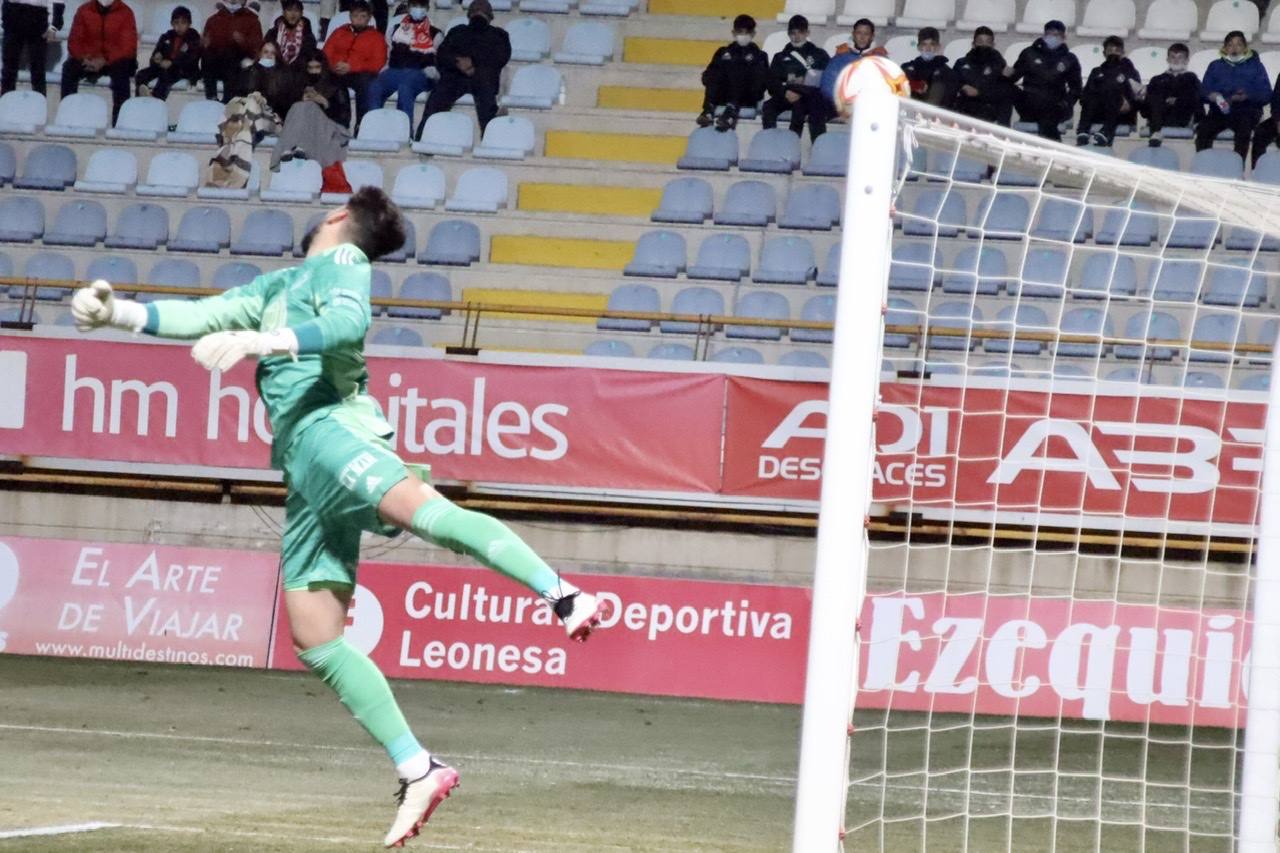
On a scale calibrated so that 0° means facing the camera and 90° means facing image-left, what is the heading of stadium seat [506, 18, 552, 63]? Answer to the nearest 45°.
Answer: approximately 0°

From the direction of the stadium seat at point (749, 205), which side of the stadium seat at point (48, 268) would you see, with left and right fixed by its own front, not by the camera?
left

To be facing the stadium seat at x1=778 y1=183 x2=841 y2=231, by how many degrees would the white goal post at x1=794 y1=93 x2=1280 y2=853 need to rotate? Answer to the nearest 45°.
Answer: approximately 45° to its right

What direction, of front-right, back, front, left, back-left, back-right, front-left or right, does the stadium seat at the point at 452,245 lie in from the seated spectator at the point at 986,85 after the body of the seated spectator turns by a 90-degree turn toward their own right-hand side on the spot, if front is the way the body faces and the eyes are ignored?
front

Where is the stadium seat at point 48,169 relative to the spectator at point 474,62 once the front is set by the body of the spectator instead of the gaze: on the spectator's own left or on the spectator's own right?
on the spectator's own right

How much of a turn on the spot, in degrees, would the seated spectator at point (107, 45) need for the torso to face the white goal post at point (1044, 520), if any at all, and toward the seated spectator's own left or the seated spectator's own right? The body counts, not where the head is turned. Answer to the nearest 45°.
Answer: approximately 45° to the seated spectator's own left

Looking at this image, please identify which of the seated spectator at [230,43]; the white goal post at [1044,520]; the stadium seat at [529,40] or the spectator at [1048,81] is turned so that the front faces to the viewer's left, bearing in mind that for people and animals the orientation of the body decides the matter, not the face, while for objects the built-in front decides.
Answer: the white goal post

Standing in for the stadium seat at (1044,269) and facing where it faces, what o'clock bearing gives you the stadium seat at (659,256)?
the stadium seat at (659,256) is roughly at 3 o'clock from the stadium seat at (1044,269).

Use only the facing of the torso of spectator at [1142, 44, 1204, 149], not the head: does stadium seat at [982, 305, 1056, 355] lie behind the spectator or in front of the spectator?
in front

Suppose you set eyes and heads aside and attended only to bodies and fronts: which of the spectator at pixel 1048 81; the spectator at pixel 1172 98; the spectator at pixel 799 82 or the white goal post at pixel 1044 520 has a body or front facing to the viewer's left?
the white goal post
